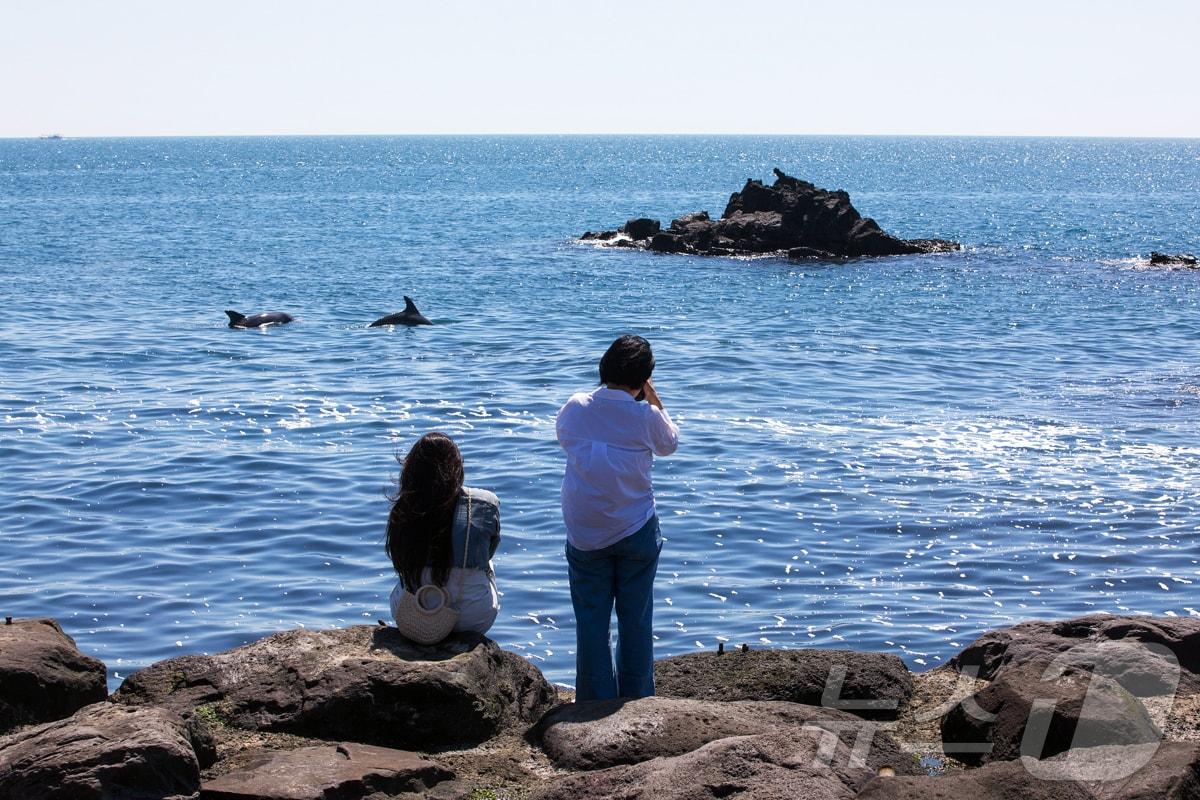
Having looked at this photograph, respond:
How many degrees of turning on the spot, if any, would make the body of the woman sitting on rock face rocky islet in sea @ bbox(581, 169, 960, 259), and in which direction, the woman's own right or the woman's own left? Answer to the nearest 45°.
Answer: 0° — they already face it

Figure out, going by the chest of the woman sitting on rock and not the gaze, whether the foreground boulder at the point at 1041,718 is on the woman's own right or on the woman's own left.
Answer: on the woman's own right

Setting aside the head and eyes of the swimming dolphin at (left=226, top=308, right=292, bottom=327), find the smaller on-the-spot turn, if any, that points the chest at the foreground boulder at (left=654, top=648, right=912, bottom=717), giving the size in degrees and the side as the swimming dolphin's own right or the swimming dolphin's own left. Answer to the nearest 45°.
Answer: approximately 90° to the swimming dolphin's own right

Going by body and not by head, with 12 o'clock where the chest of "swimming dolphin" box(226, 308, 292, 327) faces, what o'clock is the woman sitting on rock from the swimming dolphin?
The woman sitting on rock is roughly at 3 o'clock from the swimming dolphin.

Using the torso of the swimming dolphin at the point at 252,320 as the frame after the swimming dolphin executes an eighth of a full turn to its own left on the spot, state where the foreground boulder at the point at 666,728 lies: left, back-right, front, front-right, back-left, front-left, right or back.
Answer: back-right

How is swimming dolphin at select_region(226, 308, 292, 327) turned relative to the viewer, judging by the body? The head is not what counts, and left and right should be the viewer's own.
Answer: facing to the right of the viewer

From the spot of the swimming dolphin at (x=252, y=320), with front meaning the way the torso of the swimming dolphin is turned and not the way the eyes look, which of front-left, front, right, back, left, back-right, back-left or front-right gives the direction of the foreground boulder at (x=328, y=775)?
right

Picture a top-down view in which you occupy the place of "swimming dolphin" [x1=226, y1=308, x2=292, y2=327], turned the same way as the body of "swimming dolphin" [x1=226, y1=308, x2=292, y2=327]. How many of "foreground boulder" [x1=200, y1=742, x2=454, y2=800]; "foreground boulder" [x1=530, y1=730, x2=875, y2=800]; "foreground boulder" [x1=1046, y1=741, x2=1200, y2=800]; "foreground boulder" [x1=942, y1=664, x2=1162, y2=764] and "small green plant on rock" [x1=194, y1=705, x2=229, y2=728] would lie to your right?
5

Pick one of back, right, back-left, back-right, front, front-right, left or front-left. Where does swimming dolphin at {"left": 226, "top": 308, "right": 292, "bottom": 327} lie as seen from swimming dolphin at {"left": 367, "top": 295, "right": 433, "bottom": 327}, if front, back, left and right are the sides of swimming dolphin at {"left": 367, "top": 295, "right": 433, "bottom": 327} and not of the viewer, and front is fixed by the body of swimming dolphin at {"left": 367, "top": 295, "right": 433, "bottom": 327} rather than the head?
back

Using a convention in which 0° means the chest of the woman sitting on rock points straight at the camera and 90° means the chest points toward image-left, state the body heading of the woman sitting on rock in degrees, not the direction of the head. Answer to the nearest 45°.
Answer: approximately 180°

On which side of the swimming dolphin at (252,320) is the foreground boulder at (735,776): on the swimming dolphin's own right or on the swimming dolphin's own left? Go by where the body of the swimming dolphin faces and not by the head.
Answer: on the swimming dolphin's own right

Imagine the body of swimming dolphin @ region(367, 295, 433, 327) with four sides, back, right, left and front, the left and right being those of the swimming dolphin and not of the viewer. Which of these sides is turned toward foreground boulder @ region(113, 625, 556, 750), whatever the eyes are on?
right

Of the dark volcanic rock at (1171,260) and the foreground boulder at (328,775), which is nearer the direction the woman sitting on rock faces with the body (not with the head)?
the dark volcanic rock

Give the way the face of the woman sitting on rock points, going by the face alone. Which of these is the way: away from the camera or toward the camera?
away from the camera
